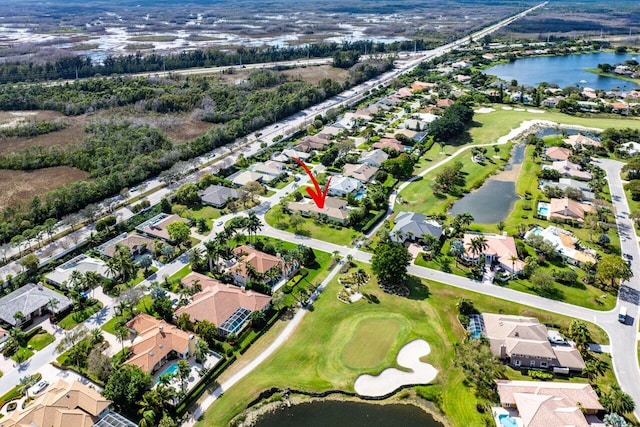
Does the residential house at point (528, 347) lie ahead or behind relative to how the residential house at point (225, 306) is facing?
behind

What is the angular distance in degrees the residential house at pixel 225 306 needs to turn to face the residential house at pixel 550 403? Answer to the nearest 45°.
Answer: approximately 180°

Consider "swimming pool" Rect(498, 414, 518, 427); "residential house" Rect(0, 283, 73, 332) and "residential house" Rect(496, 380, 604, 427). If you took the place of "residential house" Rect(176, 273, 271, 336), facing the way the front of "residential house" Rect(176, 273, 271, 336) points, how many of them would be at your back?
2

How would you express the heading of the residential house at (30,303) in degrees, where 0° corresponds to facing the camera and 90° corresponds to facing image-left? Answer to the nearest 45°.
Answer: approximately 315°

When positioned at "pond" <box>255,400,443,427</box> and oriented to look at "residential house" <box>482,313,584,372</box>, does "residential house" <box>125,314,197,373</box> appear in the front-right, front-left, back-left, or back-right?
back-left

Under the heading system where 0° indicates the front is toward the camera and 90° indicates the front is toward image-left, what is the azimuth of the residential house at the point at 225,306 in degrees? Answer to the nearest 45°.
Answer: approximately 135°

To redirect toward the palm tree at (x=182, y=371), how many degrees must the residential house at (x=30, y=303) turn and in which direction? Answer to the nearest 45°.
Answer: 0° — it already faces it

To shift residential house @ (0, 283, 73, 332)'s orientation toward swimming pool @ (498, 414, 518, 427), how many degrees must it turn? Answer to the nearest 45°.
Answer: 0° — it already faces it

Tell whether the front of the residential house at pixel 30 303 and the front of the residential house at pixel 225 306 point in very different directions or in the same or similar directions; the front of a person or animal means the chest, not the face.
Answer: very different directions

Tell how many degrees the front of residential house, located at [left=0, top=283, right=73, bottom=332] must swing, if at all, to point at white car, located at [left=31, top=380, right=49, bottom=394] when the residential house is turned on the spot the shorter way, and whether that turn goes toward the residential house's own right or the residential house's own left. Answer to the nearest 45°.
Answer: approximately 45° to the residential house's own right
